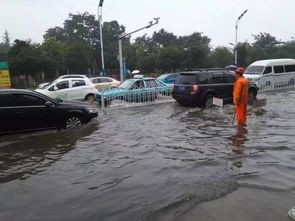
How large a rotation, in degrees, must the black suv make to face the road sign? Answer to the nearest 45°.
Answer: approximately 135° to its left

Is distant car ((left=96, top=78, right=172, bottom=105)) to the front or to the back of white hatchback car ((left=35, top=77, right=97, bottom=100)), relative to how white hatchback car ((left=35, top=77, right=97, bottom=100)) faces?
to the back

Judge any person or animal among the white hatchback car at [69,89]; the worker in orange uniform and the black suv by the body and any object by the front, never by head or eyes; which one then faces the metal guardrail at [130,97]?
the worker in orange uniform

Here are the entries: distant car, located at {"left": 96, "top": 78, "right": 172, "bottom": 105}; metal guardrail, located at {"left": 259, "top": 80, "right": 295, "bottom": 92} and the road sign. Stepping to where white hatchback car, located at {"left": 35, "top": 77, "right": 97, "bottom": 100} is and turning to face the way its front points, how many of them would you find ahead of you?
1

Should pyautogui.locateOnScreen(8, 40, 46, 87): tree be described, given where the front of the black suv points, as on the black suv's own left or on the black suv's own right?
on the black suv's own left

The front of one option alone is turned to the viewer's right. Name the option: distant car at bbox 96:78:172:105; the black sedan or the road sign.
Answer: the black sedan

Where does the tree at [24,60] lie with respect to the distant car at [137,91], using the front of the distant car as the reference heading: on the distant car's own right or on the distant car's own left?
on the distant car's own right

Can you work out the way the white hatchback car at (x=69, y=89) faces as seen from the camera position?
facing to the left of the viewer

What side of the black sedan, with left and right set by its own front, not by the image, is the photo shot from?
right

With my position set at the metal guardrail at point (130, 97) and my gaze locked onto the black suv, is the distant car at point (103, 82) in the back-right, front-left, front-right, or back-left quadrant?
back-left

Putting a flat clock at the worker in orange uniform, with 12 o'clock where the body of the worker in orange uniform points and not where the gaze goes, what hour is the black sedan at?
The black sedan is roughly at 10 o'clock from the worker in orange uniform.

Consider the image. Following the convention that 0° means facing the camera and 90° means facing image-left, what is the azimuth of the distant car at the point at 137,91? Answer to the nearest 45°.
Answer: approximately 45°
